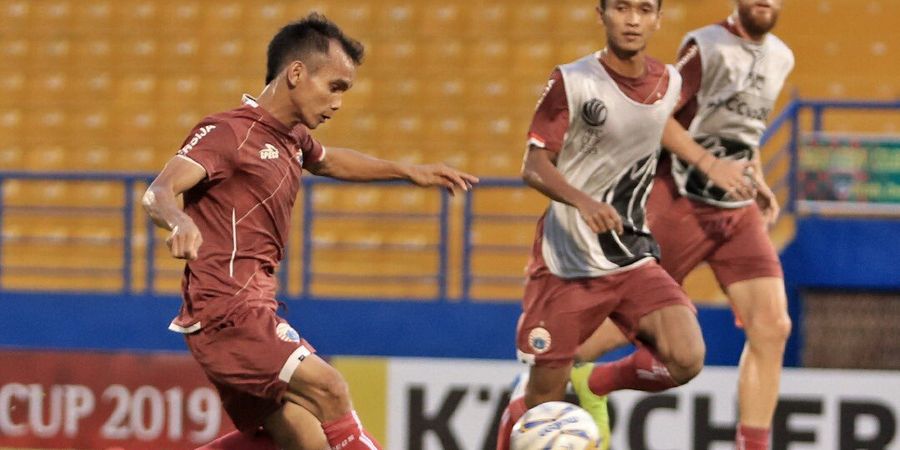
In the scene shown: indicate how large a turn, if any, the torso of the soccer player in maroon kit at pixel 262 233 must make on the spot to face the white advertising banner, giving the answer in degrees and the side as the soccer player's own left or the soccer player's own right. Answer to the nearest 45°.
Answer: approximately 90° to the soccer player's own left

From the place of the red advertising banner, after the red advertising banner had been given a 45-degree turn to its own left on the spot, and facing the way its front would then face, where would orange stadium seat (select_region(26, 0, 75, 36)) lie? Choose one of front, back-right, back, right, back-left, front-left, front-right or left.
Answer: back-left

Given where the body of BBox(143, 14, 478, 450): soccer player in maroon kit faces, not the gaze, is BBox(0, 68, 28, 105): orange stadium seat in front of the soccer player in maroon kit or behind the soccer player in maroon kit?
behind

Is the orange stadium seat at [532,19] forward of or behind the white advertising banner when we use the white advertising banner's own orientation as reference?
behind

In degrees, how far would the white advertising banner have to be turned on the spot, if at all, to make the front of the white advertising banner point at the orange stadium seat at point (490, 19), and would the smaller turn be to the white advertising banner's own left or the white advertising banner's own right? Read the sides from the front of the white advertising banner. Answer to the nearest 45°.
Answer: approximately 180°

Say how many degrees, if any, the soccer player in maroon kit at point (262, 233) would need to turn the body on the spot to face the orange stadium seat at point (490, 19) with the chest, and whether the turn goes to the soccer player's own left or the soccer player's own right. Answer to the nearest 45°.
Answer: approximately 135° to the soccer player's own left

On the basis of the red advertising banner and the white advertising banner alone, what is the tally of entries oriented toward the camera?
2

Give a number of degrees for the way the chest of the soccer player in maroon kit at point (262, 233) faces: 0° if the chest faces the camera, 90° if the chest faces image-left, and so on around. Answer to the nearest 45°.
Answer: approximately 315°

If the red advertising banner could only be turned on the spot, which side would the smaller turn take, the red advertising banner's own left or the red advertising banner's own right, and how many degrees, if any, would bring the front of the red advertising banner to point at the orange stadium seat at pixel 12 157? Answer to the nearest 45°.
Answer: approximately 180°

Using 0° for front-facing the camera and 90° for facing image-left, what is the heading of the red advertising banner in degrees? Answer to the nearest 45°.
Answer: approximately 0°
